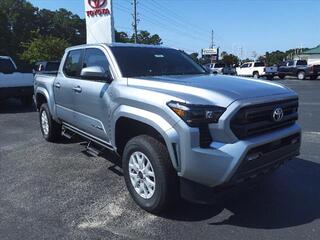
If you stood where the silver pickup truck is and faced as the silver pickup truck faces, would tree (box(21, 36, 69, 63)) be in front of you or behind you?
behind

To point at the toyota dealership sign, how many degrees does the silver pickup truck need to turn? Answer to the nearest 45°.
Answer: approximately 135° to its left

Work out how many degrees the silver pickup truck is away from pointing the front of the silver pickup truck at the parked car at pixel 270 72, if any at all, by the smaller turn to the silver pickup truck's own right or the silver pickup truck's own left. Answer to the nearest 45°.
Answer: approximately 135° to the silver pickup truck's own left

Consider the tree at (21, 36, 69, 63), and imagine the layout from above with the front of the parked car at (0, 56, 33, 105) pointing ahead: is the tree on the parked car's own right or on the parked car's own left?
on the parked car's own left

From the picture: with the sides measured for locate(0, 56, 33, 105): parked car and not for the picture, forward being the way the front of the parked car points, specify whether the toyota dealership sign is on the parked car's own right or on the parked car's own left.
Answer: on the parked car's own left
